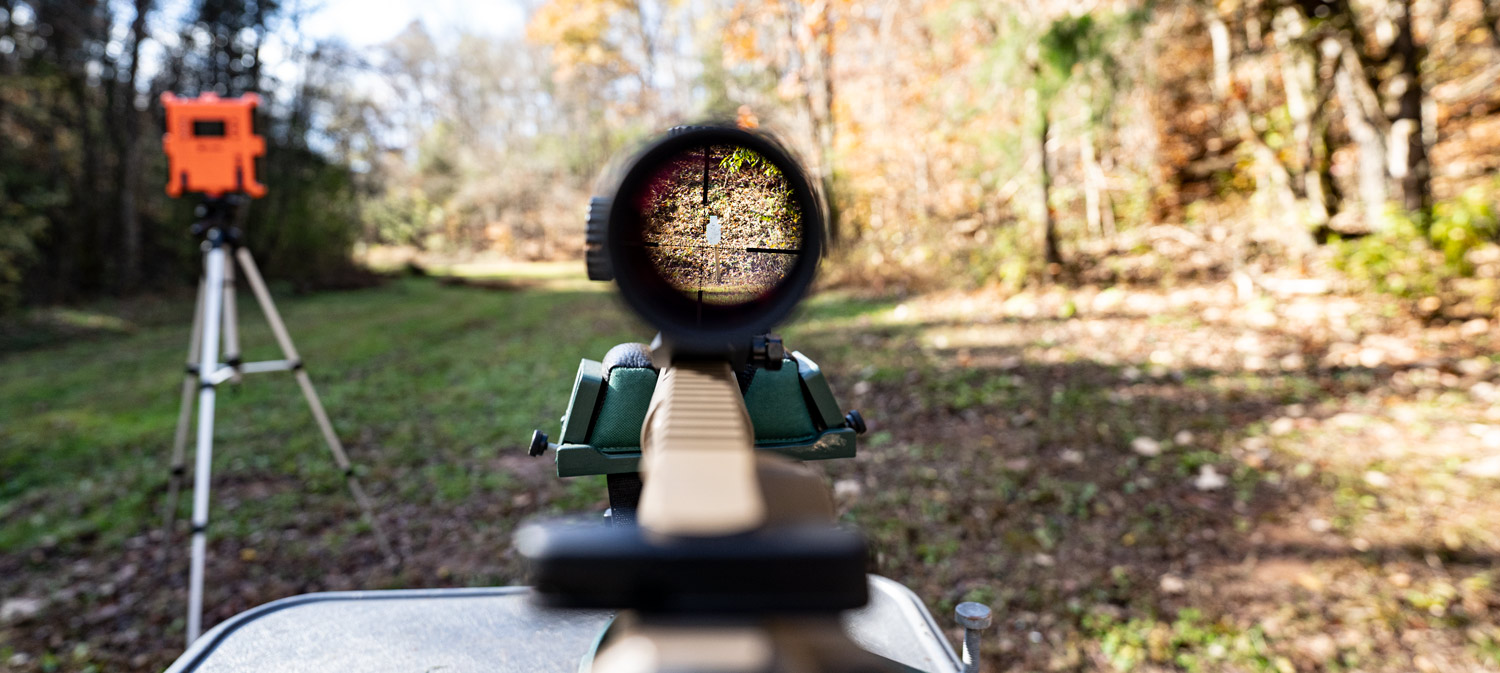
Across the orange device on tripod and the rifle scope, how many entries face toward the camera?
1

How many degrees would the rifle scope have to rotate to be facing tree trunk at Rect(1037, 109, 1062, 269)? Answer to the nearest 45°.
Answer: approximately 45° to its right

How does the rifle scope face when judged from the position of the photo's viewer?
facing away from the viewer

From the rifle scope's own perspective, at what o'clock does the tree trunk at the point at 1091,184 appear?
The tree trunk is roughly at 1 o'clock from the rifle scope.

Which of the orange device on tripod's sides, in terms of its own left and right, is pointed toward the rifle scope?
front

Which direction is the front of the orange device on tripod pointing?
toward the camera

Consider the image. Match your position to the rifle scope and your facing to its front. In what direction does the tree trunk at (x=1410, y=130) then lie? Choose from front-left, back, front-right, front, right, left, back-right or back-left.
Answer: front-right

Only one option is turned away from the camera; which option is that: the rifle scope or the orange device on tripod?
the rifle scope

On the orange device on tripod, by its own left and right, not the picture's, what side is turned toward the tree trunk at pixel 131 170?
back

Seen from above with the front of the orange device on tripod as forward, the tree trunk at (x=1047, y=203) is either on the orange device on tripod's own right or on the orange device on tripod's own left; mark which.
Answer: on the orange device on tripod's own left

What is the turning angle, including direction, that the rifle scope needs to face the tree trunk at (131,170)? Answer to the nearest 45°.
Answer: approximately 45° to its left

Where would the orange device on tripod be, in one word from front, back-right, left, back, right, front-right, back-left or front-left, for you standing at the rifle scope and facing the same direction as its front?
front-left
